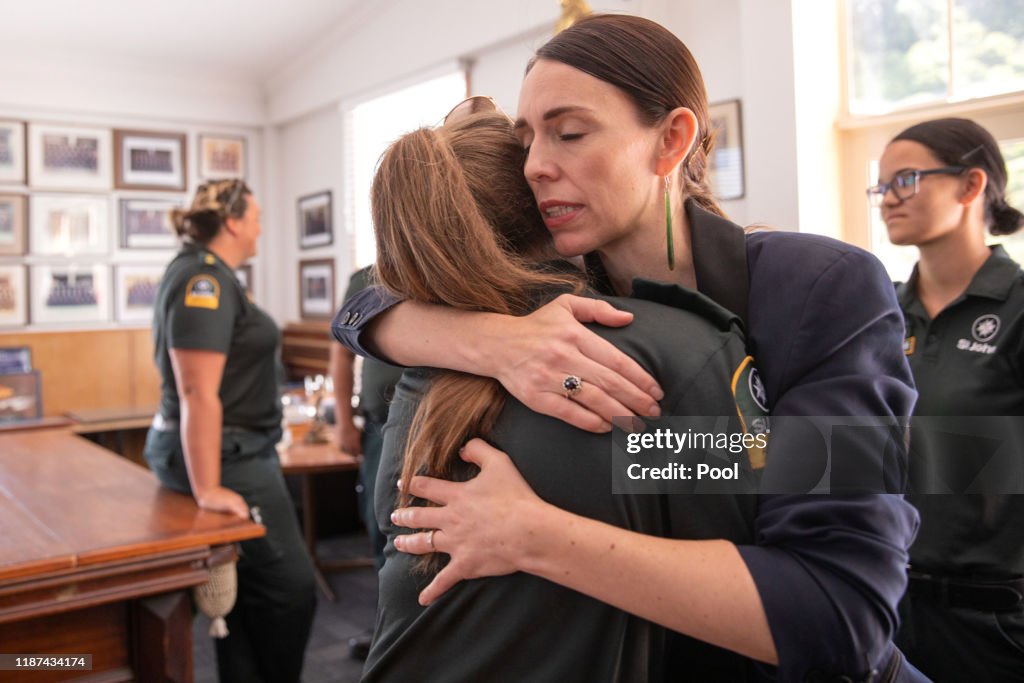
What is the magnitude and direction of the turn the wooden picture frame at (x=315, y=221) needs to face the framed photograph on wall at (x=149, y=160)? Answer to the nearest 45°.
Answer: approximately 45° to its right

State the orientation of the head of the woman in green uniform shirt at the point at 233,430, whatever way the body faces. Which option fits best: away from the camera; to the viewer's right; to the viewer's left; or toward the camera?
to the viewer's right

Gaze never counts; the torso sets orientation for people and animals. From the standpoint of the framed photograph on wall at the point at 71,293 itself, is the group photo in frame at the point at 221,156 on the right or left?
on its left

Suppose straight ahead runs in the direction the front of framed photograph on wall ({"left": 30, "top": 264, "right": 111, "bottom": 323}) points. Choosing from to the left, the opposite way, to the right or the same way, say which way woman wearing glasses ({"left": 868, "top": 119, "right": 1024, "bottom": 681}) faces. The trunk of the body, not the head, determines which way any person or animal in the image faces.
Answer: to the right

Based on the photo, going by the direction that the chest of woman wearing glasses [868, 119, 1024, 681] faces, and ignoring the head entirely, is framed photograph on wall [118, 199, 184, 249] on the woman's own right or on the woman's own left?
on the woman's own right

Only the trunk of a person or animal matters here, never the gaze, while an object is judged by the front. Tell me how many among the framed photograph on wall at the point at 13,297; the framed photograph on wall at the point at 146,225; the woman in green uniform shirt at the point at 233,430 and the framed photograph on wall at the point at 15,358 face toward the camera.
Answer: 3

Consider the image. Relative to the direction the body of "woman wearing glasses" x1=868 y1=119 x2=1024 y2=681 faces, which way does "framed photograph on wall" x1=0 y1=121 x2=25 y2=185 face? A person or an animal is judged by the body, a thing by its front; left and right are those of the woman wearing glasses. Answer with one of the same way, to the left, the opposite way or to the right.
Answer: to the left

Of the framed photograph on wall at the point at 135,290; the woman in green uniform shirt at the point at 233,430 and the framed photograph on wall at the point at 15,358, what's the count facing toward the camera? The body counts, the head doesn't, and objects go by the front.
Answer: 2

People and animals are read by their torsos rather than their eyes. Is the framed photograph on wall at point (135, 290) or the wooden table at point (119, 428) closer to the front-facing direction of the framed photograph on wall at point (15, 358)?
the wooden table

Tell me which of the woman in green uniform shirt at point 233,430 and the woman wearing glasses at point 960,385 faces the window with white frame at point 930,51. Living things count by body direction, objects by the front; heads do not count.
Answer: the woman in green uniform shirt

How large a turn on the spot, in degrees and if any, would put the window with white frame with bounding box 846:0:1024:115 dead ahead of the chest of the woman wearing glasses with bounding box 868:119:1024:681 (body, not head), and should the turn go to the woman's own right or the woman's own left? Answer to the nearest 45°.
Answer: approximately 135° to the woman's own right
